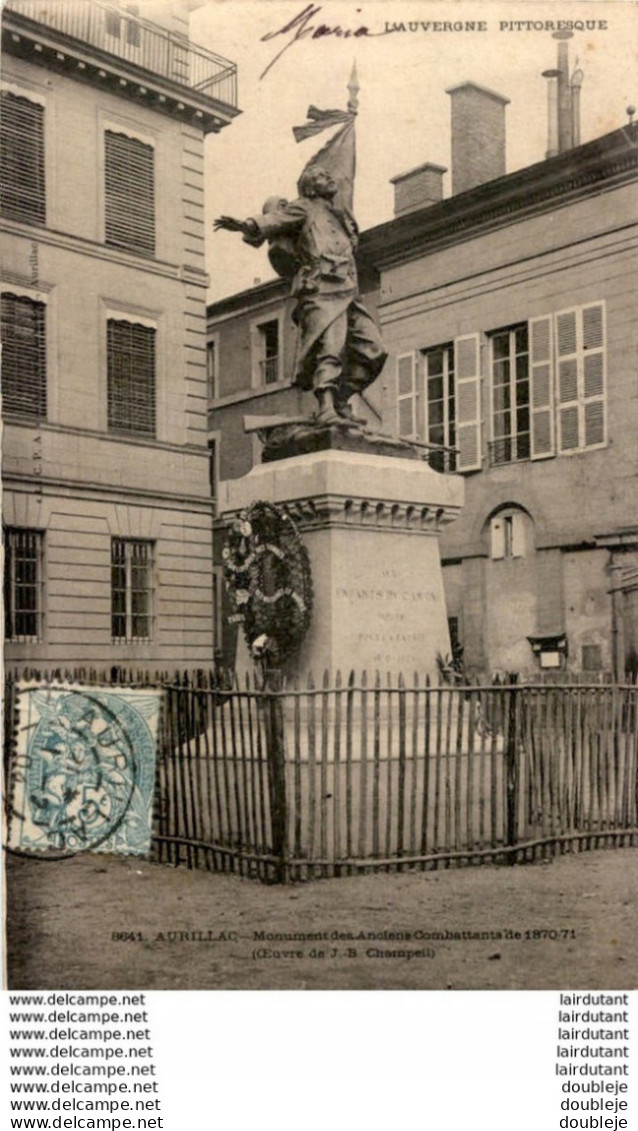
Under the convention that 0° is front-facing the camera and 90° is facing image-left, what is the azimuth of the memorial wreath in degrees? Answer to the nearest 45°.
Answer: approximately 45°
